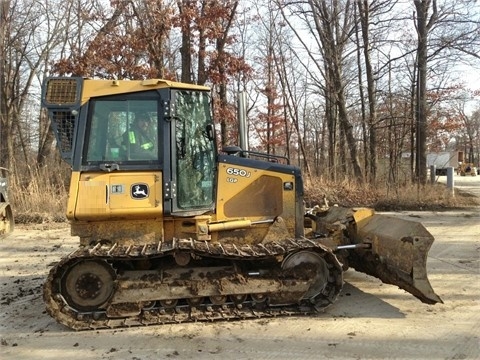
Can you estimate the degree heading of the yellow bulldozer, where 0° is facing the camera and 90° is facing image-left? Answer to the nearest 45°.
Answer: approximately 270°
